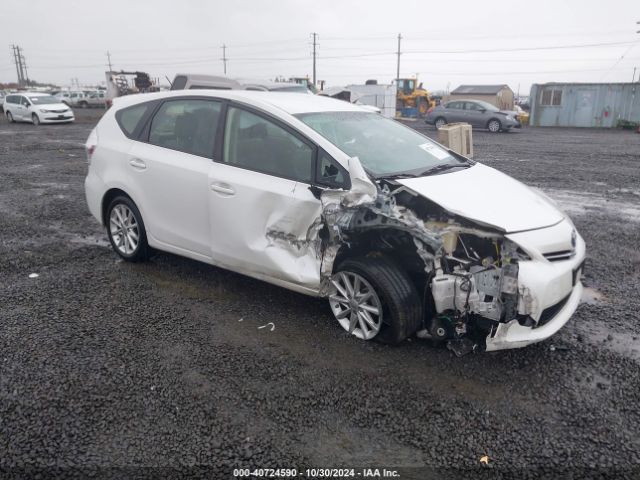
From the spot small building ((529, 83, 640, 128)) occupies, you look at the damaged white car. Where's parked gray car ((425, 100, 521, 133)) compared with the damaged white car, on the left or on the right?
right

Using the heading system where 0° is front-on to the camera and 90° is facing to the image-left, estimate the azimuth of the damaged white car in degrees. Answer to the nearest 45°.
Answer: approximately 315°

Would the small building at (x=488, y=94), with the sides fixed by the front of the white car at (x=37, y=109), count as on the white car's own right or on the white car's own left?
on the white car's own left

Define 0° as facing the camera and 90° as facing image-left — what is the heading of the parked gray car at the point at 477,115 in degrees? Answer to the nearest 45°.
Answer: approximately 315°

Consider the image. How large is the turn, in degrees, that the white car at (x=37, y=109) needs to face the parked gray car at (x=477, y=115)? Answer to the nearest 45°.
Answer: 0° — it already faces it

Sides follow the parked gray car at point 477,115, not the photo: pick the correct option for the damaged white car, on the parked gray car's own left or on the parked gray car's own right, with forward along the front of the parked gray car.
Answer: on the parked gray car's own right

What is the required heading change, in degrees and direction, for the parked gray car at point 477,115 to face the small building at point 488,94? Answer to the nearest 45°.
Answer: approximately 135° to its left

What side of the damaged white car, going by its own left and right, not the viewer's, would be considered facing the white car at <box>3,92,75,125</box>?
back

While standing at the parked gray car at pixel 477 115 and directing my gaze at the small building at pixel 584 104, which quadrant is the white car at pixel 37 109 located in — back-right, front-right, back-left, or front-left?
back-left
